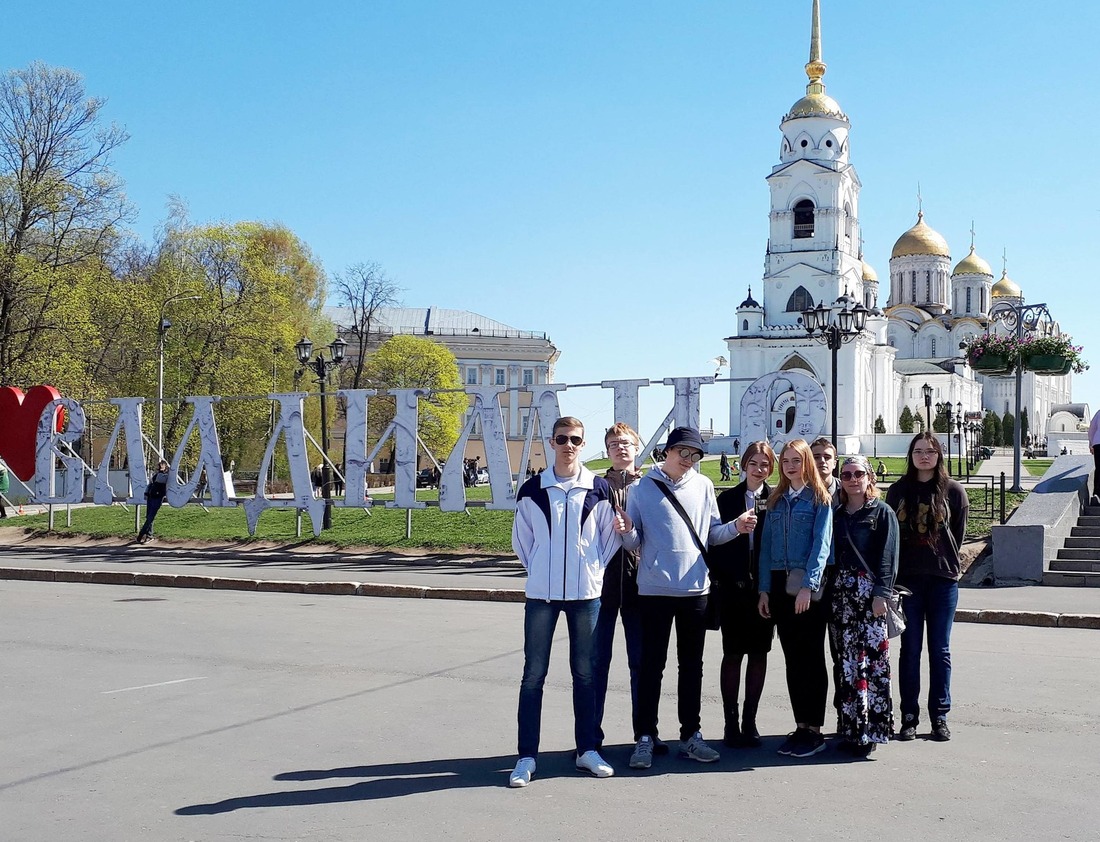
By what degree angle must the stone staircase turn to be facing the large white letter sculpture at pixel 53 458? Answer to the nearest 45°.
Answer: approximately 90° to its right

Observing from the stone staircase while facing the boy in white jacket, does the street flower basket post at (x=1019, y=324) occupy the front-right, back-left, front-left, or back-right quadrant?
back-right

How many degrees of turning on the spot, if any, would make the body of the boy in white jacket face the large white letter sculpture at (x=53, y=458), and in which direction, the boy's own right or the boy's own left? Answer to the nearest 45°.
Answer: approximately 135° to the boy's own right

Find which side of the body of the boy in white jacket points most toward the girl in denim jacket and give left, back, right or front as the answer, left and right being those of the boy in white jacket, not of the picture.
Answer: left

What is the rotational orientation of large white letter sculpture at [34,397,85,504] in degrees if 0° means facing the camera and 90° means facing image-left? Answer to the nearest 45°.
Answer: approximately 0°

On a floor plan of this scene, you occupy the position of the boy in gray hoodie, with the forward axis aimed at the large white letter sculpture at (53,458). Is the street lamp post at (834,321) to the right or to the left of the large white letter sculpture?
right

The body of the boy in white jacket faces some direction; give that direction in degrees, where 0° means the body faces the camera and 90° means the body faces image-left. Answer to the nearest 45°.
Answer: approximately 0°

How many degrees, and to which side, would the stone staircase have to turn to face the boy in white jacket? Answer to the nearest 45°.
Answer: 0° — it already faces them
